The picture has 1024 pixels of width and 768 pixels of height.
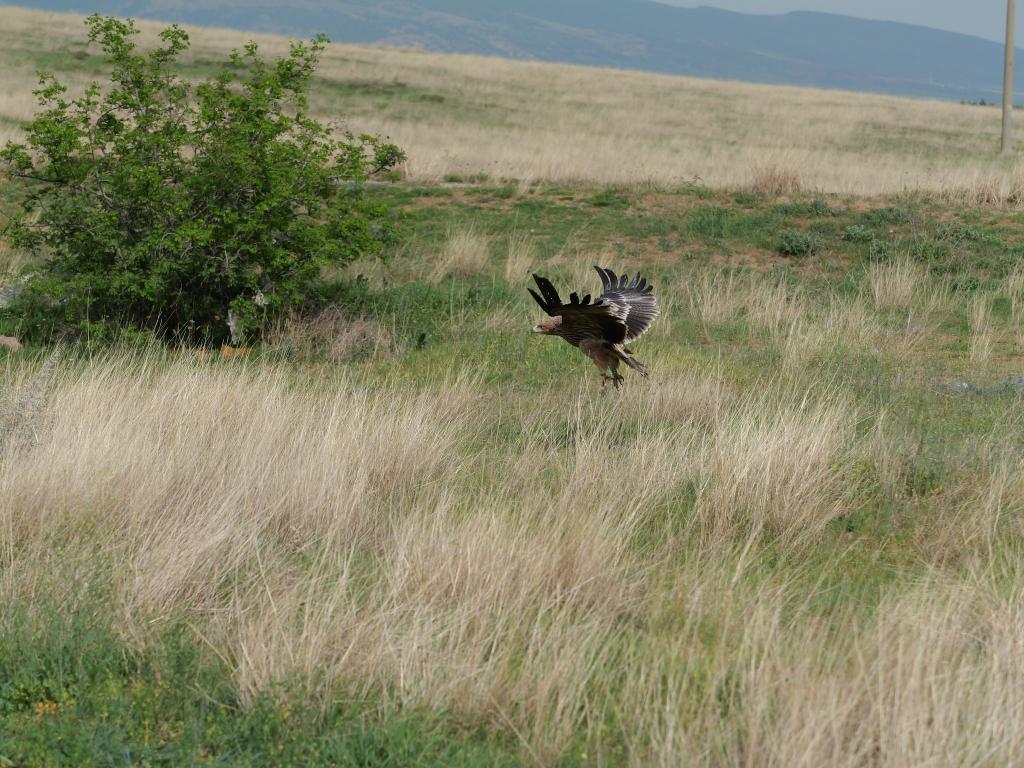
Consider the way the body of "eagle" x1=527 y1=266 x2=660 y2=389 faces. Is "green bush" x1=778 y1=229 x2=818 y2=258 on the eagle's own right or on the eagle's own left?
on the eagle's own right

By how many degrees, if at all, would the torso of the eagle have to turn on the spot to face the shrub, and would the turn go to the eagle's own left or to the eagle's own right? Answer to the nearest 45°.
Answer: approximately 45° to the eagle's own right

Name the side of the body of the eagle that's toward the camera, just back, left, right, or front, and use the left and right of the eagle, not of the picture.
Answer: left

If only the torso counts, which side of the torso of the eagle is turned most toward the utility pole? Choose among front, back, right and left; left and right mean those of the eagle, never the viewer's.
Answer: right

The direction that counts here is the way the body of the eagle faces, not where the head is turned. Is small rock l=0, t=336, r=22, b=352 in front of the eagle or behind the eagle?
in front

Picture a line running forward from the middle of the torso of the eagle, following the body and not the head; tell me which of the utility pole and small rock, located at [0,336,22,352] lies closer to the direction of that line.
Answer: the small rock
